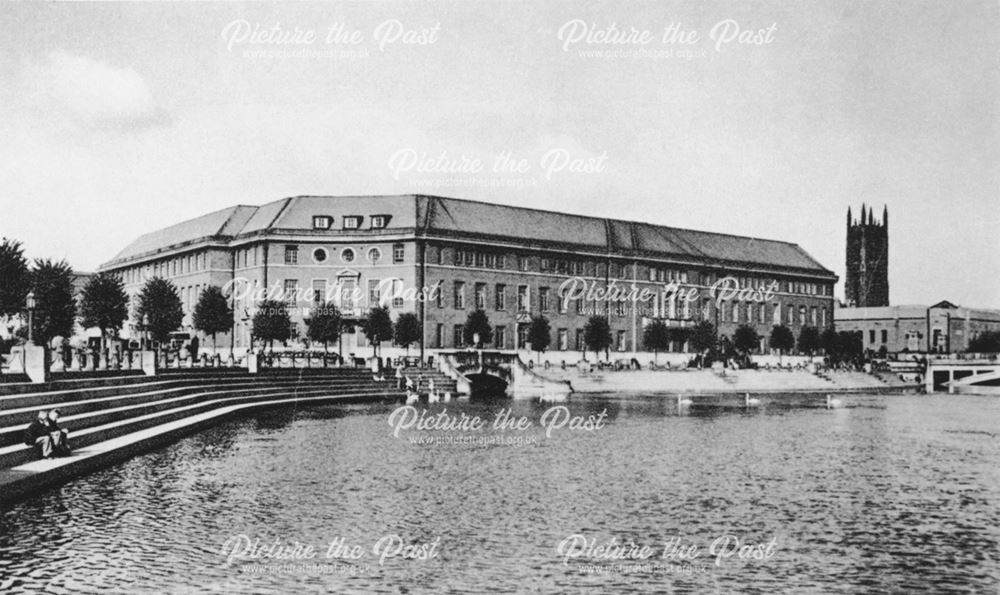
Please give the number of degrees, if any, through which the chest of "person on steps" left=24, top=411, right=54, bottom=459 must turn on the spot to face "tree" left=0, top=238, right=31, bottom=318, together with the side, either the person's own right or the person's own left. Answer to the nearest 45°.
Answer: approximately 135° to the person's own left

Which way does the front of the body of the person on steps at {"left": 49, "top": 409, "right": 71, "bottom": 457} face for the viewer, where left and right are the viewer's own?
facing the viewer and to the right of the viewer

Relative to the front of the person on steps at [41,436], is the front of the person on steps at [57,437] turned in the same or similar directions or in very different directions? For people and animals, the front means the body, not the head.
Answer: same or similar directions

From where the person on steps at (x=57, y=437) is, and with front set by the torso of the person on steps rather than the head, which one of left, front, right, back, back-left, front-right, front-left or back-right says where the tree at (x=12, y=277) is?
back-left

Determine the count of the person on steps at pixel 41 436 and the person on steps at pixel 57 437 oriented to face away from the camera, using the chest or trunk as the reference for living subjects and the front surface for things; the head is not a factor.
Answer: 0

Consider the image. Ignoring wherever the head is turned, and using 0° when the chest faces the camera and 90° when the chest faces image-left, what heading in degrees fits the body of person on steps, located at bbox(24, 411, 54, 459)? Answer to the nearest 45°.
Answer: approximately 315°
